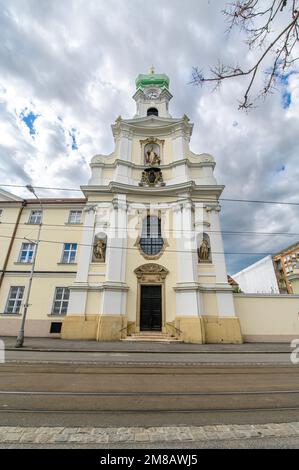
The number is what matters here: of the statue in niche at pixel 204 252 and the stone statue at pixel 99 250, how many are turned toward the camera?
2

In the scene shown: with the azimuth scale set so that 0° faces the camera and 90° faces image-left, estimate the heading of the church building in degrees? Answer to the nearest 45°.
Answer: approximately 0°

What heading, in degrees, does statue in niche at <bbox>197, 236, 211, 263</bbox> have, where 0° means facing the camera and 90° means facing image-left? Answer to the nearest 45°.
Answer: approximately 0°

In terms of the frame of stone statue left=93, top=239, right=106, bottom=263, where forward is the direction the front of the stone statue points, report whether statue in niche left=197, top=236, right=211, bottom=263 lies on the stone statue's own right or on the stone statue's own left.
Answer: on the stone statue's own left
